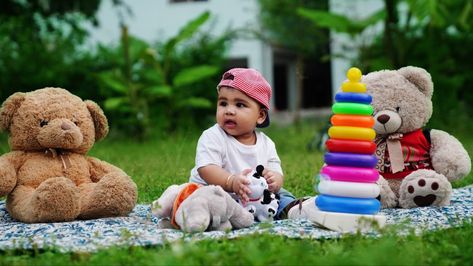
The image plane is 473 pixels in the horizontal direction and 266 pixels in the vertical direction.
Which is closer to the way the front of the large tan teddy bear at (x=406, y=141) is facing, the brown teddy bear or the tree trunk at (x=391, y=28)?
the brown teddy bear

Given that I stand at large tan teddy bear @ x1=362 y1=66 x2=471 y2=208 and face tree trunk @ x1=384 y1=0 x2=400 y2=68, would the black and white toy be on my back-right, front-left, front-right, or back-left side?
back-left

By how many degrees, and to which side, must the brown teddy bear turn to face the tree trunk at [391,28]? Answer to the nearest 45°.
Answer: approximately 90° to its left

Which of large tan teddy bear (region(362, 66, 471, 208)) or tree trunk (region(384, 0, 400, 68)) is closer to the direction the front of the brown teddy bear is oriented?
the large tan teddy bear

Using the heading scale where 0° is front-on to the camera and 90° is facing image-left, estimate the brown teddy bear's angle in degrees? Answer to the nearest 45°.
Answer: approximately 315°

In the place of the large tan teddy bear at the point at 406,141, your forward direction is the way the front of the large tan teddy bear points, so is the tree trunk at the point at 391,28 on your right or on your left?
on your right

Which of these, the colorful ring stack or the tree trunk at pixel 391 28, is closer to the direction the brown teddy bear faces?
the colorful ring stack

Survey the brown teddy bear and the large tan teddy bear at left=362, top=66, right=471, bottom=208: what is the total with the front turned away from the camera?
0

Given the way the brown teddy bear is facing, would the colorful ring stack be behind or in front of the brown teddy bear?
in front

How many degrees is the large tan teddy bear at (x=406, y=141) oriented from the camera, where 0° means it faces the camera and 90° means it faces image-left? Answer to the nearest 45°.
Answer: approximately 45°

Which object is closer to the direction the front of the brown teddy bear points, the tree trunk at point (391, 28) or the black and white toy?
the black and white toy

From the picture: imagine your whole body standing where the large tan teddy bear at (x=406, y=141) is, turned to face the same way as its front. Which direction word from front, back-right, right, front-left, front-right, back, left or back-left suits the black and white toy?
front

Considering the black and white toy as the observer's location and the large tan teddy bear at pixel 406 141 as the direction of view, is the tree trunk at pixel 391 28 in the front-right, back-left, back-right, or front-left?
front-left

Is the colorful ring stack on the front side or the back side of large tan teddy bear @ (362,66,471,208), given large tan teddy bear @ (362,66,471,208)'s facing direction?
on the front side
